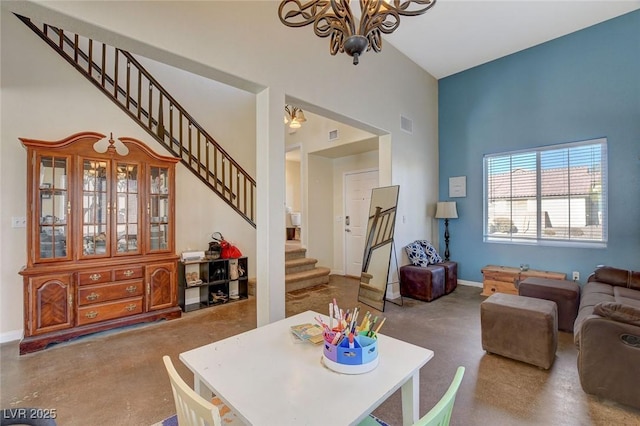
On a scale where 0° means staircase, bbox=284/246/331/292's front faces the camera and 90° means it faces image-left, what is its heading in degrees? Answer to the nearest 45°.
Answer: approximately 315°

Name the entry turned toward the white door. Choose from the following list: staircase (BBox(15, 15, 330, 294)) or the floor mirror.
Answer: the staircase

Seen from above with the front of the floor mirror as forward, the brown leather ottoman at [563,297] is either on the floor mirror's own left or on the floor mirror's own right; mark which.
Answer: on the floor mirror's own left

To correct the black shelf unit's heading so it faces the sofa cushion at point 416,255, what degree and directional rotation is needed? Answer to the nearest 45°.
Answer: approximately 45° to its left

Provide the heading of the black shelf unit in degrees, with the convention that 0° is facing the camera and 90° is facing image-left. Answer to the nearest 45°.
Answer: approximately 315°

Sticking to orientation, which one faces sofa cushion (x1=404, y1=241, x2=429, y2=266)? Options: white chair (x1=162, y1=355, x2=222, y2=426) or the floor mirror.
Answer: the white chair

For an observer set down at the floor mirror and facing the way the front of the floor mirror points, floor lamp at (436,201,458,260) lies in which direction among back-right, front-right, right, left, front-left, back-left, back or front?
back

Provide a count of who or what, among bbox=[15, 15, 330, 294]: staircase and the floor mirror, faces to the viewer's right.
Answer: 1

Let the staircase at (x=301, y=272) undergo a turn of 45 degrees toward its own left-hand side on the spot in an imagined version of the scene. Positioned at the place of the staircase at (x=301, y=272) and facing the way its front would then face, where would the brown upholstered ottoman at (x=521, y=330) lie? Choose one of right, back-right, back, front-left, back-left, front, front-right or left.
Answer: front-right
